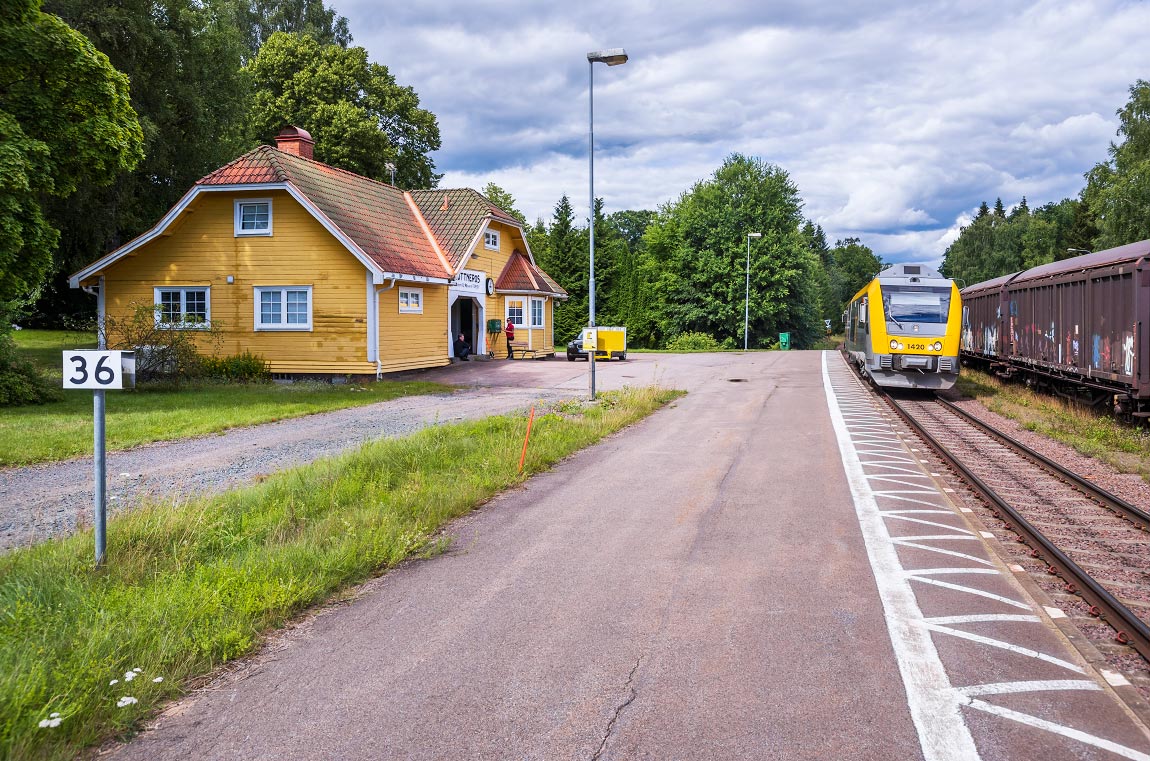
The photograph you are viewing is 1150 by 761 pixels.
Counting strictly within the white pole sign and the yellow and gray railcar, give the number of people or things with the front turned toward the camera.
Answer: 2

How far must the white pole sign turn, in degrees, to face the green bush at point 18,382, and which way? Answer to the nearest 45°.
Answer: approximately 180°

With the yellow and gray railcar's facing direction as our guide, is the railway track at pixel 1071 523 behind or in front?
in front

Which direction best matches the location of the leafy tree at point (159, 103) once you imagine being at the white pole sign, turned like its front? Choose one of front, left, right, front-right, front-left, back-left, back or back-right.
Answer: back

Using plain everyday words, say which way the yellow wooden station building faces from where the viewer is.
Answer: facing the viewer and to the right of the viewer

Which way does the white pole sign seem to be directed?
toward the camera

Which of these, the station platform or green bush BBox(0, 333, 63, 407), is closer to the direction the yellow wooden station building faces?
the station platform

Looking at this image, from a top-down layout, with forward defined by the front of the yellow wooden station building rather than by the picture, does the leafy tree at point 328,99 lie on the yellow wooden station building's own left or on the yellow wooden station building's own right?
on the yellow wooden station building's own left

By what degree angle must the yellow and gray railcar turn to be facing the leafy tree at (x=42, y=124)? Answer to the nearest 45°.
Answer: approximately 45° to its right

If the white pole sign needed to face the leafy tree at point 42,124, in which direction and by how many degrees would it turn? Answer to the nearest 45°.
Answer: approximately 180°

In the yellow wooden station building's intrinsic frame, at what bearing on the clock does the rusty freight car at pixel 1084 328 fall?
The rusty freight car is roughly at 12 o'clock from the yellow wooden station building.

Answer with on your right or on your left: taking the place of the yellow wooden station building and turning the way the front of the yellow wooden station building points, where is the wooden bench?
on your left

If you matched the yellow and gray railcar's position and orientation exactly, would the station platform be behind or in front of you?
in front

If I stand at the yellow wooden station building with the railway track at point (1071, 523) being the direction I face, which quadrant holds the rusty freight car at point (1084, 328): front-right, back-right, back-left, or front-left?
front-left

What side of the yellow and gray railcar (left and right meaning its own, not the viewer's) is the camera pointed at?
front

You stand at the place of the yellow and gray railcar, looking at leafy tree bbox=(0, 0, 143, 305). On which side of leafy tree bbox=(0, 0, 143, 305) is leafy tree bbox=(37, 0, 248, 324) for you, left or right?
right

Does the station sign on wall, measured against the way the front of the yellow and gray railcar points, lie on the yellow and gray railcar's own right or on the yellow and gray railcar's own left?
on the yellow and gray railcar's own right
